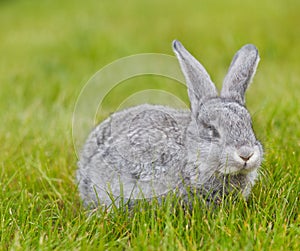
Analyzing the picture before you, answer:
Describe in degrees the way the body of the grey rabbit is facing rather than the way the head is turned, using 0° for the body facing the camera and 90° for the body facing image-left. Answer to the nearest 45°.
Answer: approximately 315°
